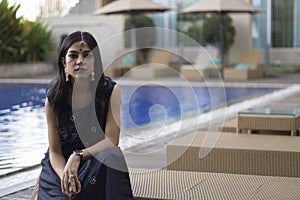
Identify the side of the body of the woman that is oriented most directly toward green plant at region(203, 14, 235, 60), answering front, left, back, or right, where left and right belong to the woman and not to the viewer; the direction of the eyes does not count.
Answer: back

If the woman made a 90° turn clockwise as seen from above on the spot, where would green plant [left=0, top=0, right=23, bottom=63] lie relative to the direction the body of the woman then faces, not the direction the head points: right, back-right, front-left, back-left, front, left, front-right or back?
right

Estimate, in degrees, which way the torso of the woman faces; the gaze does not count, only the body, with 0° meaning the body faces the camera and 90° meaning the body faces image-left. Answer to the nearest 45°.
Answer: approximately 0°

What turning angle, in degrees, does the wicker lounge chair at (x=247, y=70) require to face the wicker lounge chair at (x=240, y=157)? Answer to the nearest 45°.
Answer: approximately 45° to its left

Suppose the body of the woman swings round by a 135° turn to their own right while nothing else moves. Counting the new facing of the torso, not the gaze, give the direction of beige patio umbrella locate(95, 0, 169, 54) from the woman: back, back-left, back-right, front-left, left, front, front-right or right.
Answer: front-right

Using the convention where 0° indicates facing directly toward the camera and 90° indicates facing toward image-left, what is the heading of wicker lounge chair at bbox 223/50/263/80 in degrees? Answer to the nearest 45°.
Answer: approximately 45°

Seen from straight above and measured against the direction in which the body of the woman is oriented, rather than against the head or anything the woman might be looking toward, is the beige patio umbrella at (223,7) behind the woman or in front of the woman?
behind

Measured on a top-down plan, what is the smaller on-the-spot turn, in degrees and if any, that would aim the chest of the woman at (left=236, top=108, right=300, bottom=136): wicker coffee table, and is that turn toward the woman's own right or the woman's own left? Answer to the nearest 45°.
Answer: approximately 135° to the woman's own left

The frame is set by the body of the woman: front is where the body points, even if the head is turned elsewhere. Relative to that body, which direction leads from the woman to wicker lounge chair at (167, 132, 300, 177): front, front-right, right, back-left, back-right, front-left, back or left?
back-left

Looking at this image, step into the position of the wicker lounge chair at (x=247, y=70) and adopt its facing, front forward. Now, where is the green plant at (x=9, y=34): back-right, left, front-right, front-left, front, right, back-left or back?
front-right
